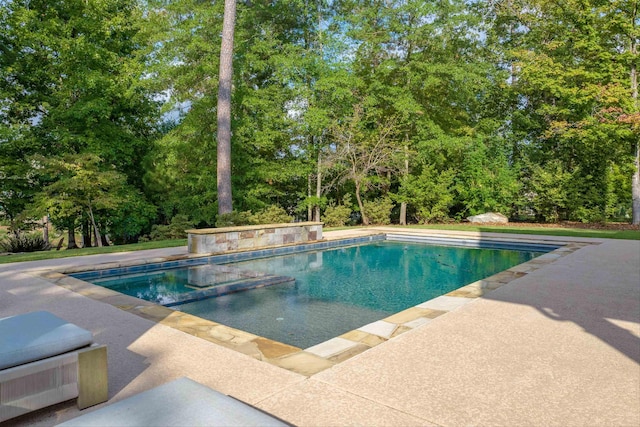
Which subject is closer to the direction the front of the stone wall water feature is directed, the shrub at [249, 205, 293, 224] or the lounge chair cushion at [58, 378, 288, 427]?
the lounge chair cushion

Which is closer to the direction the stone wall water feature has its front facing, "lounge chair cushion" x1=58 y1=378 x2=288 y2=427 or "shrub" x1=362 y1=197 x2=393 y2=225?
the lounge chair cushion

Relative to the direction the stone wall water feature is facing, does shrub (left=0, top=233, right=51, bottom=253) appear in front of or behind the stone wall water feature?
behind

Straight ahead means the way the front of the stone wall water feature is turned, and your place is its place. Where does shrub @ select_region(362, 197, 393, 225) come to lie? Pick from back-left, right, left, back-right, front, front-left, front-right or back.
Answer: left

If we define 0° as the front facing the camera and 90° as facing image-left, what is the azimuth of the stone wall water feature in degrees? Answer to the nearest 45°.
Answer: approximately 315°

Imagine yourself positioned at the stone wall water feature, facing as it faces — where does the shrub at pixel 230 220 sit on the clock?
The shrub is roughly at 7 o'clock from the stone wall water feature.

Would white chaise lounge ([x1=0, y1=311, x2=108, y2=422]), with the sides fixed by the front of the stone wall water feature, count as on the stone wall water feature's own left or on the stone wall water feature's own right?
on the stone wall water feature's own right

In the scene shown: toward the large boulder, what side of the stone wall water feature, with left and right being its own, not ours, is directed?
left

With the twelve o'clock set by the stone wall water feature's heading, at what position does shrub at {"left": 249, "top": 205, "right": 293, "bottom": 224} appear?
The shrub is roughly at 8 o'clock from the stone wall water feature.

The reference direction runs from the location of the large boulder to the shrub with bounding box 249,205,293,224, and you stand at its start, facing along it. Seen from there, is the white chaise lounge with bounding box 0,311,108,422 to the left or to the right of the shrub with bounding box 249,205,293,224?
left

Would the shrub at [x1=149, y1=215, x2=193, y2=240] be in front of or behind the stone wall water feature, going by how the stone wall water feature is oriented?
behind
